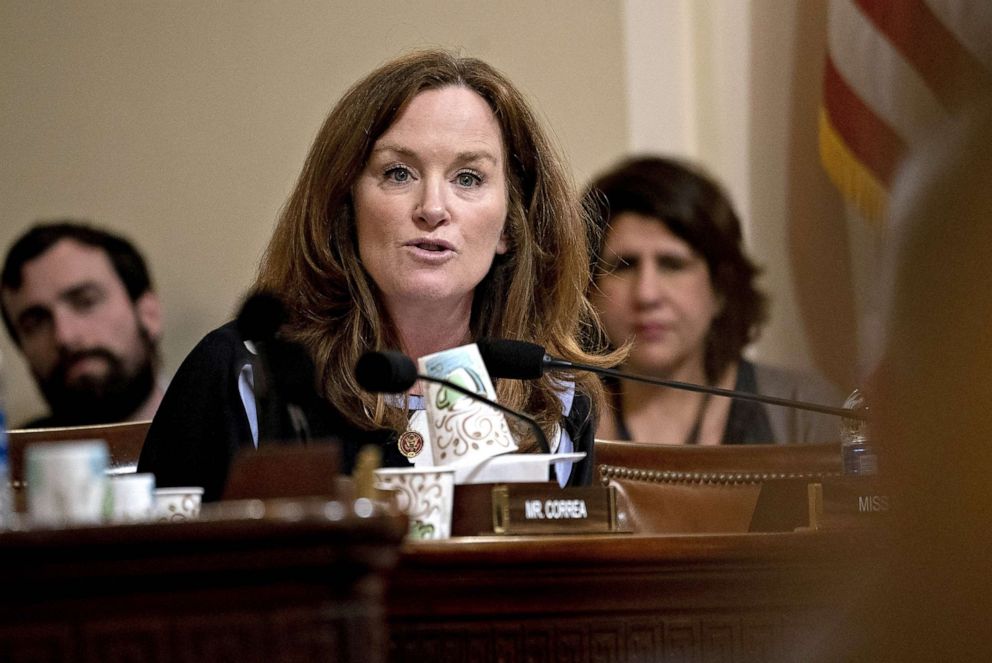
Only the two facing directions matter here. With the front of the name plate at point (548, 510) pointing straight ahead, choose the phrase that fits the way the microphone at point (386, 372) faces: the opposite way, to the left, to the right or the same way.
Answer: to the right

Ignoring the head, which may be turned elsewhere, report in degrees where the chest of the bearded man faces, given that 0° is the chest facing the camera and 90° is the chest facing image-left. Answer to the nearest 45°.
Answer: approximately 45°

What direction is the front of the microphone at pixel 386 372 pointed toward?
to the viewer's left

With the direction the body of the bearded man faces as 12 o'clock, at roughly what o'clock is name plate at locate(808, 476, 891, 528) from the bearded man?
The name plate is roughly at 10 o'clock from the bearded man.

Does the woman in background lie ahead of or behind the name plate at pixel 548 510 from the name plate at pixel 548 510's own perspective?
behind

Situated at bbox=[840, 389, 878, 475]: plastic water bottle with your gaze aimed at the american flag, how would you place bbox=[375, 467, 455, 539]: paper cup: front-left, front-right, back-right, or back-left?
back-left

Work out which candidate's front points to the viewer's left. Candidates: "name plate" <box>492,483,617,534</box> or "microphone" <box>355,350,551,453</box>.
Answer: the microphone

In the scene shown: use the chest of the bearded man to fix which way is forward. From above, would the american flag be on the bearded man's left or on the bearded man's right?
on the bearded man's left

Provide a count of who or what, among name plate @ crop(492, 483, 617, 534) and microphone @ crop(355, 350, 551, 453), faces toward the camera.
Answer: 1
